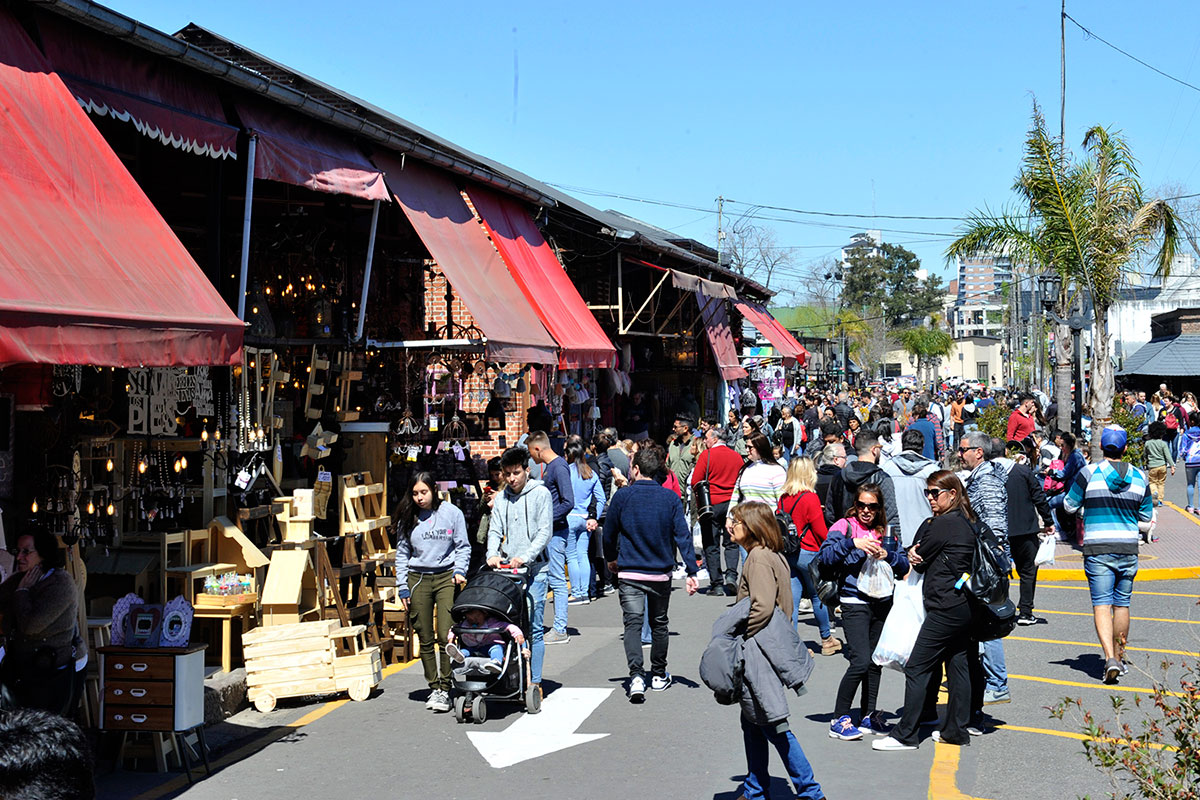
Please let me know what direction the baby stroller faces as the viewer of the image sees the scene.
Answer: facing the viewer and to the left of the viewer

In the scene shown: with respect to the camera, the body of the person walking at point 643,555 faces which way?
away from the camera

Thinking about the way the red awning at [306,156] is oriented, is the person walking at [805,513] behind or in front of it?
in front

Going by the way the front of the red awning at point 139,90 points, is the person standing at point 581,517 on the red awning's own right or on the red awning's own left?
on the red awning's own left

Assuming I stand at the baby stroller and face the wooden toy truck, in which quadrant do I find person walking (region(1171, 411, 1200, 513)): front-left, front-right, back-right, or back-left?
back-right

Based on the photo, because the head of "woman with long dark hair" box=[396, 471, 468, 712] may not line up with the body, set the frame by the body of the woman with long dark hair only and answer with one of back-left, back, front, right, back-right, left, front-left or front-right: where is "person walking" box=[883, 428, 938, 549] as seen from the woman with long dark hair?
left

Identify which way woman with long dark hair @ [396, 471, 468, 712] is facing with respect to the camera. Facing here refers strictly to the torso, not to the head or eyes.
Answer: toward the camera

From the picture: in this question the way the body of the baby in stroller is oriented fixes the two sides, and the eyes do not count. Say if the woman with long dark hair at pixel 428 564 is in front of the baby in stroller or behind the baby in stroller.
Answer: behind
